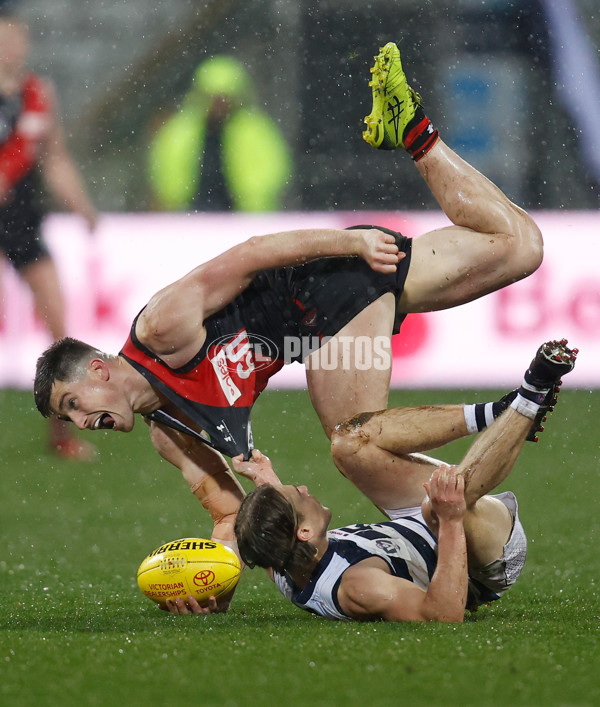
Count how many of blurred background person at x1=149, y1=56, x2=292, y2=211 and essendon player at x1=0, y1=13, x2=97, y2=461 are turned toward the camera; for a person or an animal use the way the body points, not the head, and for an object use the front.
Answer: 2

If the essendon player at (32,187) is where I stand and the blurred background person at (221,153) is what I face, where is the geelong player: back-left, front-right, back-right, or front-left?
back-right

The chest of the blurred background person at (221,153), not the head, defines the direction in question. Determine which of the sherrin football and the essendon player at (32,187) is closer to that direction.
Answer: the sherrin football

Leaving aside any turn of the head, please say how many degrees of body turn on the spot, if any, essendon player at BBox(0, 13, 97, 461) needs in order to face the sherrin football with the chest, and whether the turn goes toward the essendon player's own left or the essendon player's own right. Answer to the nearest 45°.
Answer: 0° — they already face it

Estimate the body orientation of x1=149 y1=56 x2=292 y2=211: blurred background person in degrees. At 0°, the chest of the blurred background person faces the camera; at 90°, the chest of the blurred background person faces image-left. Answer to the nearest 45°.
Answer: approximately 0°

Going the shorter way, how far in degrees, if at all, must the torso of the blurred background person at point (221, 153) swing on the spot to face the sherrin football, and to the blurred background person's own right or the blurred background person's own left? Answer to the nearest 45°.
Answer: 0° — they already face it

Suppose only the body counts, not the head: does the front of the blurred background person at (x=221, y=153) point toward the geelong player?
yes
